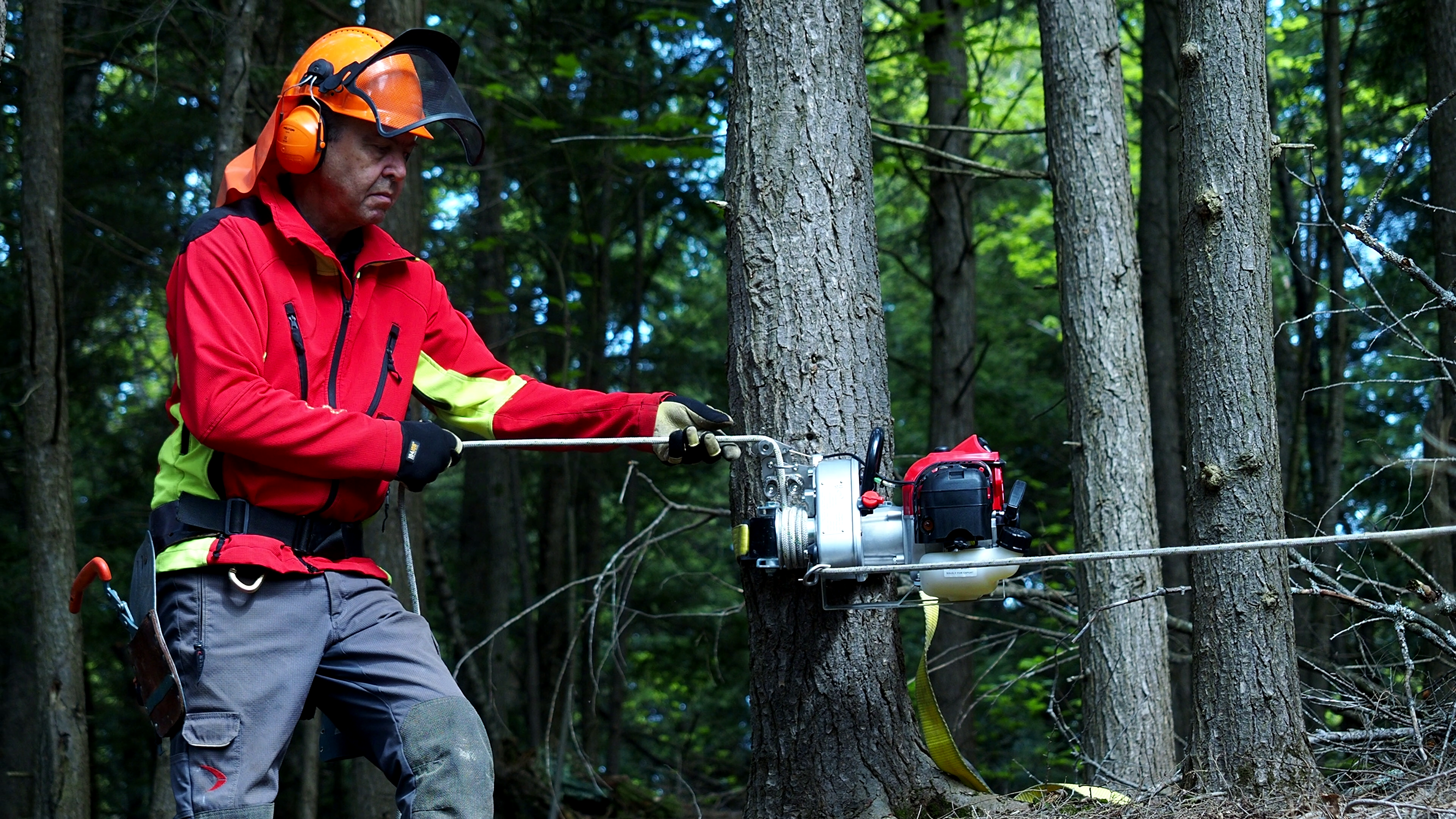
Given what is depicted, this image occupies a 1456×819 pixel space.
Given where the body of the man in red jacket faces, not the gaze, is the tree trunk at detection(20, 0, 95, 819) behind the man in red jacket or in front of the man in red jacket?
behind

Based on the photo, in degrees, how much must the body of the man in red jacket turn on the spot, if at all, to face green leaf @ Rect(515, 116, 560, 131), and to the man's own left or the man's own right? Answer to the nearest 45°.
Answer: approximately 135° to the man's own left

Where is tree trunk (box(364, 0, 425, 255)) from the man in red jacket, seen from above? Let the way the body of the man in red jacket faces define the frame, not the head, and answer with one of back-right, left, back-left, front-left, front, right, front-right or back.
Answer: back-left

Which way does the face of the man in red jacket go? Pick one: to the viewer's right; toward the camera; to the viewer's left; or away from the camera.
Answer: to the viewer's right

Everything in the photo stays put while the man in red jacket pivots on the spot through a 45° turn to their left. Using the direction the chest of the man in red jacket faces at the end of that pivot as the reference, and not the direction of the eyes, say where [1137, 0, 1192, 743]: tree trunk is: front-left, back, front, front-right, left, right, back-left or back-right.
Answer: front-left

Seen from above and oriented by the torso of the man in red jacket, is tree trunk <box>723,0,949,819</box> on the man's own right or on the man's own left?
on the man's own left

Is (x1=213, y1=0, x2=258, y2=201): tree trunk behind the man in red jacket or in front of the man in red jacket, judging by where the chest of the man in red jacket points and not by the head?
behind

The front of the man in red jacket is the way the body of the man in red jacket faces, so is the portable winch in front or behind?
in front

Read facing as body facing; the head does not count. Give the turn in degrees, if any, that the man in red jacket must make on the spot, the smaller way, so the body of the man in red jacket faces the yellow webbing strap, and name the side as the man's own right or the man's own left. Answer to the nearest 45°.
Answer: approximately 45° to the man's own left

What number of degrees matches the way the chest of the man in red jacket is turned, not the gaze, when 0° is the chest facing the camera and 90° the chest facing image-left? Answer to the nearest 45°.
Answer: approximately 315°
